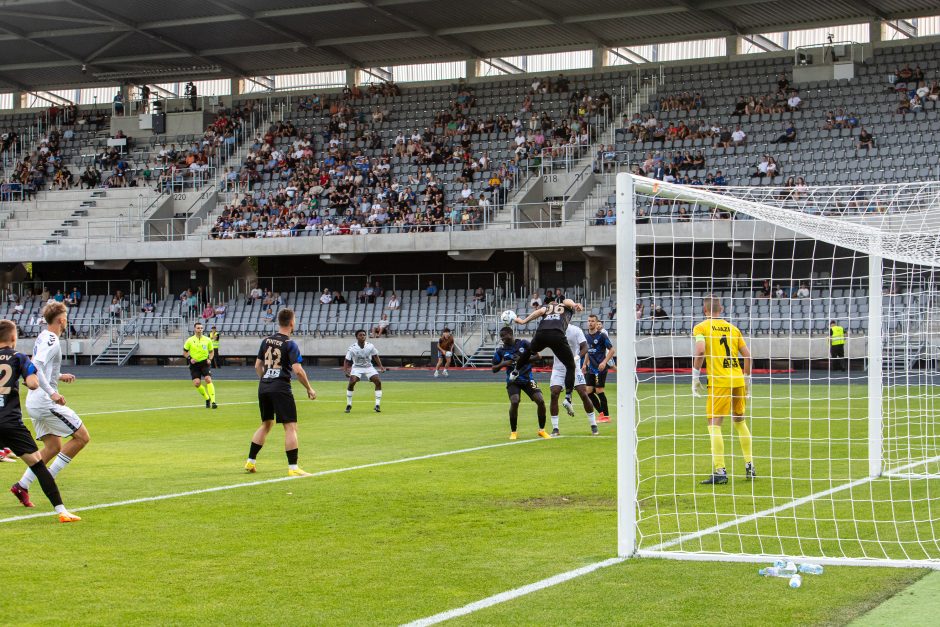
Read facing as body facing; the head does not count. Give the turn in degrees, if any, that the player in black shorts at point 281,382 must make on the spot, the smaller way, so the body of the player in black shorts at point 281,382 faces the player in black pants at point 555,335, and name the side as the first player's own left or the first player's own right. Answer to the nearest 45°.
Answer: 0° — they already face them

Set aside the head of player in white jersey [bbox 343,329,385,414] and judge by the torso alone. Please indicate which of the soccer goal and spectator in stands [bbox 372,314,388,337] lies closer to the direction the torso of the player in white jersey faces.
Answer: the soccer goal

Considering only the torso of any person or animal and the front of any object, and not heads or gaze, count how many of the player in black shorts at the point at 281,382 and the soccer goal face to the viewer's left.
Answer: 1

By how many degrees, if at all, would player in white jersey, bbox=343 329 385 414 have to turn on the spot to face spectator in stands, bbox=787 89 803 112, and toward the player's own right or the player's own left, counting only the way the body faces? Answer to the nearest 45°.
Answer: approximately 135° to the player's own left

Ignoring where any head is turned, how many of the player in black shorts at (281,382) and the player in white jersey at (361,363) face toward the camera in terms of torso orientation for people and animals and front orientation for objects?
1

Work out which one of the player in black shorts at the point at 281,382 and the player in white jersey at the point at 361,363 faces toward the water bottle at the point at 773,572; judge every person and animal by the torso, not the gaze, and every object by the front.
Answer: the player in white jersey

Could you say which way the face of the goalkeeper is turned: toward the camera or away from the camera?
away from the camera

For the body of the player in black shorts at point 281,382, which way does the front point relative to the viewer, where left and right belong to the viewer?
facing away from the viewer and to the right of the viewer

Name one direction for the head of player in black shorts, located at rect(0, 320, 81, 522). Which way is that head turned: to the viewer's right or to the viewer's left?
to the viewer's right

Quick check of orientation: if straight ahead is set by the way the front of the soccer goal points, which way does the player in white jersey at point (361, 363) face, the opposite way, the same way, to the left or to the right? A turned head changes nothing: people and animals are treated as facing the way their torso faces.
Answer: to the left

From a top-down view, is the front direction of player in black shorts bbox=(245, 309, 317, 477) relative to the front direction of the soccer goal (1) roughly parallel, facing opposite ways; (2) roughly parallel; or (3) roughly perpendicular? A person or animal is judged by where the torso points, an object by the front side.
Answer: roughly perpendicular

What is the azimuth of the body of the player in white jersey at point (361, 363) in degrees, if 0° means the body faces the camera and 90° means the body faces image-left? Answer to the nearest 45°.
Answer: approximately 0°

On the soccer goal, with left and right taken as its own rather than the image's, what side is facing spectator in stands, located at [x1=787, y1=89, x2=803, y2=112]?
right

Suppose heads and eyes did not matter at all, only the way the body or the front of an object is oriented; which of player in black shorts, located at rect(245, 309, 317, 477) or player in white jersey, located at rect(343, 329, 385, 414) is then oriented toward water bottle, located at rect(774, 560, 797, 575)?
the player in white jersey

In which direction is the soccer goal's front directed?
to the viewer's left
